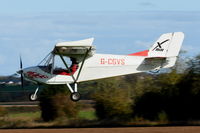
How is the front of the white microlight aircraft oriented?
to the viewer's left
